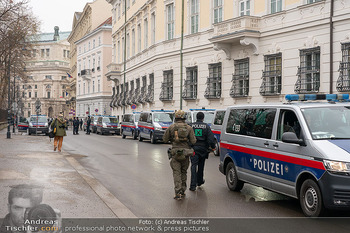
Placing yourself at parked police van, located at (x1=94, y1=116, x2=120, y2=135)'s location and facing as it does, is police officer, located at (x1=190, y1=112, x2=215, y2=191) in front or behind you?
in front

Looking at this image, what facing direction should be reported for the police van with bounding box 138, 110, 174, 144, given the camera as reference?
facing the viewer and to the right of the viewer

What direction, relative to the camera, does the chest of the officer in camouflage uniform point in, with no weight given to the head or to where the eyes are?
away from the camera

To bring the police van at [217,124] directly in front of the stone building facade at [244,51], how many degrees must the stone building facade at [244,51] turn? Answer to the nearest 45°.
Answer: approximately 45° to its left

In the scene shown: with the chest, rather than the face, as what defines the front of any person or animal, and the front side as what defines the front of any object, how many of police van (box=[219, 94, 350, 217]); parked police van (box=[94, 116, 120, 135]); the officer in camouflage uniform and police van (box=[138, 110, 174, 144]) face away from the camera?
1

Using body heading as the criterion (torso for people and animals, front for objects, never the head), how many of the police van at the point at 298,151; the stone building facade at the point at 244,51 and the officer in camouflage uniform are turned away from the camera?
1

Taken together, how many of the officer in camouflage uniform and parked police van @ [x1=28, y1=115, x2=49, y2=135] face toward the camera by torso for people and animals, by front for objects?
1

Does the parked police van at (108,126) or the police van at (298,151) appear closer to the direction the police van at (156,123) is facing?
the police van at (298,151)

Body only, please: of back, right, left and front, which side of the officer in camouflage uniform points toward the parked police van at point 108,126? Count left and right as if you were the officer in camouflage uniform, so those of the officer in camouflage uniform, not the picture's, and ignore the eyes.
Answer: front

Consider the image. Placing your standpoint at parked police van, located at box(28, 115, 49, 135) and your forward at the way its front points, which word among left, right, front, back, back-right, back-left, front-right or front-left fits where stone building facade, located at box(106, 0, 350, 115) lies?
front-left

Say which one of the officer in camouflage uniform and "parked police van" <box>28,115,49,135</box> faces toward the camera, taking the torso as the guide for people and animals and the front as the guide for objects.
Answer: the parked police van

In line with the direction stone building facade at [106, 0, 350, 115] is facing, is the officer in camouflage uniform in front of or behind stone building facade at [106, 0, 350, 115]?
in front

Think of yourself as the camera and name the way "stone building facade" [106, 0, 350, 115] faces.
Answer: facing the viewer and to the left of the viewer

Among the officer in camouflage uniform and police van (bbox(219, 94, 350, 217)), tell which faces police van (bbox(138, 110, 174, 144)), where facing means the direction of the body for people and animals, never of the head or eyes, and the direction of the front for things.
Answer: the officer in camouflage uniform

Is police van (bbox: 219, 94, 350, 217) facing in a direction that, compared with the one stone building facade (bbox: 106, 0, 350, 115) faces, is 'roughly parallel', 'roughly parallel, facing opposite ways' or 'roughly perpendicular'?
roughly perpendicular

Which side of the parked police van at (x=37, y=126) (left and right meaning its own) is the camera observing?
front

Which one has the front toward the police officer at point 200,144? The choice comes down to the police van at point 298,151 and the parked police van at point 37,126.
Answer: the parked police van
